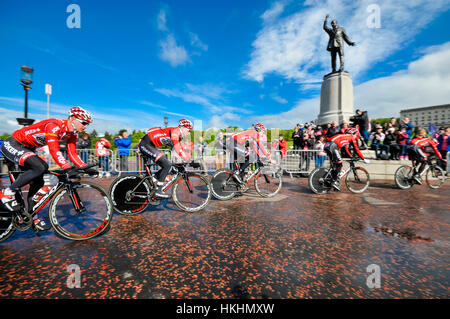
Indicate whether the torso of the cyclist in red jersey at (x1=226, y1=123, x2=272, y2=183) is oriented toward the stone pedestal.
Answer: no

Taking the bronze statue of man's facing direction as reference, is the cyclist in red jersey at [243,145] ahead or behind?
ahead

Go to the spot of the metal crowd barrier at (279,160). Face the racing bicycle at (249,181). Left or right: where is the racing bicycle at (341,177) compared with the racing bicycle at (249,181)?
left

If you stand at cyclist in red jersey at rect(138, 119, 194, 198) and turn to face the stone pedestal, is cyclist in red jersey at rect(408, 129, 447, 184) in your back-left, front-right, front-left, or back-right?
front-right
